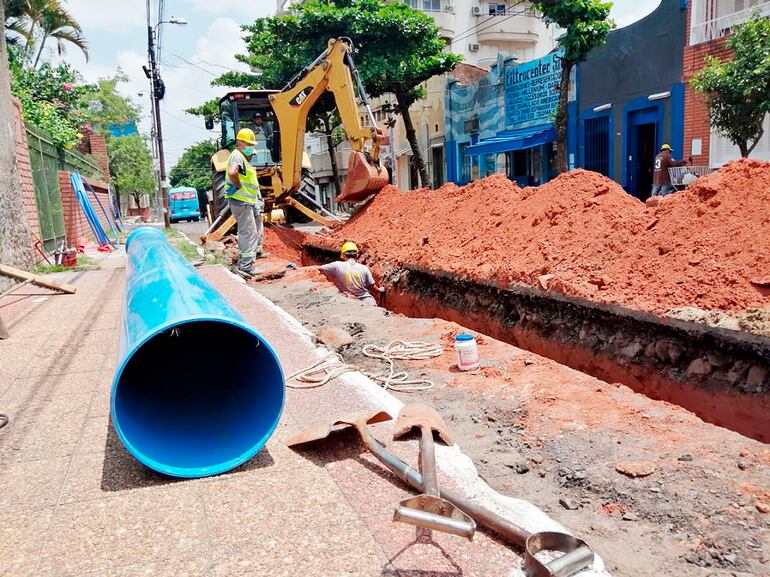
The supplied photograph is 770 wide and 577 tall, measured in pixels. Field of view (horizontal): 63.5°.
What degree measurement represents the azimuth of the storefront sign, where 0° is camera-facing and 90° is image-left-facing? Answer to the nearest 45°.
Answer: approximately 45°

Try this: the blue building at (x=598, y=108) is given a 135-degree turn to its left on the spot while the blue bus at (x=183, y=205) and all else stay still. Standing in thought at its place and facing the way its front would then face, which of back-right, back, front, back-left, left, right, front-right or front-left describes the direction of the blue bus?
back-left

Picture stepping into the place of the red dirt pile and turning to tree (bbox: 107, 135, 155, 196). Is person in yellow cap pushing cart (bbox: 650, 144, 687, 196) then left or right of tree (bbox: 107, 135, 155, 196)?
right

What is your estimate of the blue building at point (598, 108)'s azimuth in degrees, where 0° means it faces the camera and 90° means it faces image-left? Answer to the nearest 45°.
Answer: approximately 45°

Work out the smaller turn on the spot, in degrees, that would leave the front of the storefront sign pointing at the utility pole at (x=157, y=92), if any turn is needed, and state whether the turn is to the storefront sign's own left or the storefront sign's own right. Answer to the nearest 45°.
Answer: approximately 45° to the storefront sign's own right

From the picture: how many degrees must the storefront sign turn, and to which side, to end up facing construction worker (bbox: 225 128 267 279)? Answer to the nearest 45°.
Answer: approximately 45° to its left

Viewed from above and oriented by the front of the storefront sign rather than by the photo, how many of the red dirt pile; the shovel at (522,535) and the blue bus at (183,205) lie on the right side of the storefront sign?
1

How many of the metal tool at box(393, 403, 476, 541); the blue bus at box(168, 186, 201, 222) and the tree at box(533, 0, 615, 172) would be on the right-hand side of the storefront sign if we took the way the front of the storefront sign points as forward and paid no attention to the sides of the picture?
1

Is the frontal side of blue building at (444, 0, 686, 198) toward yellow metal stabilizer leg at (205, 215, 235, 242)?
yes

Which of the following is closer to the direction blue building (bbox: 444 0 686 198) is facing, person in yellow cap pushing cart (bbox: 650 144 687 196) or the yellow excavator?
the yellow excavator
